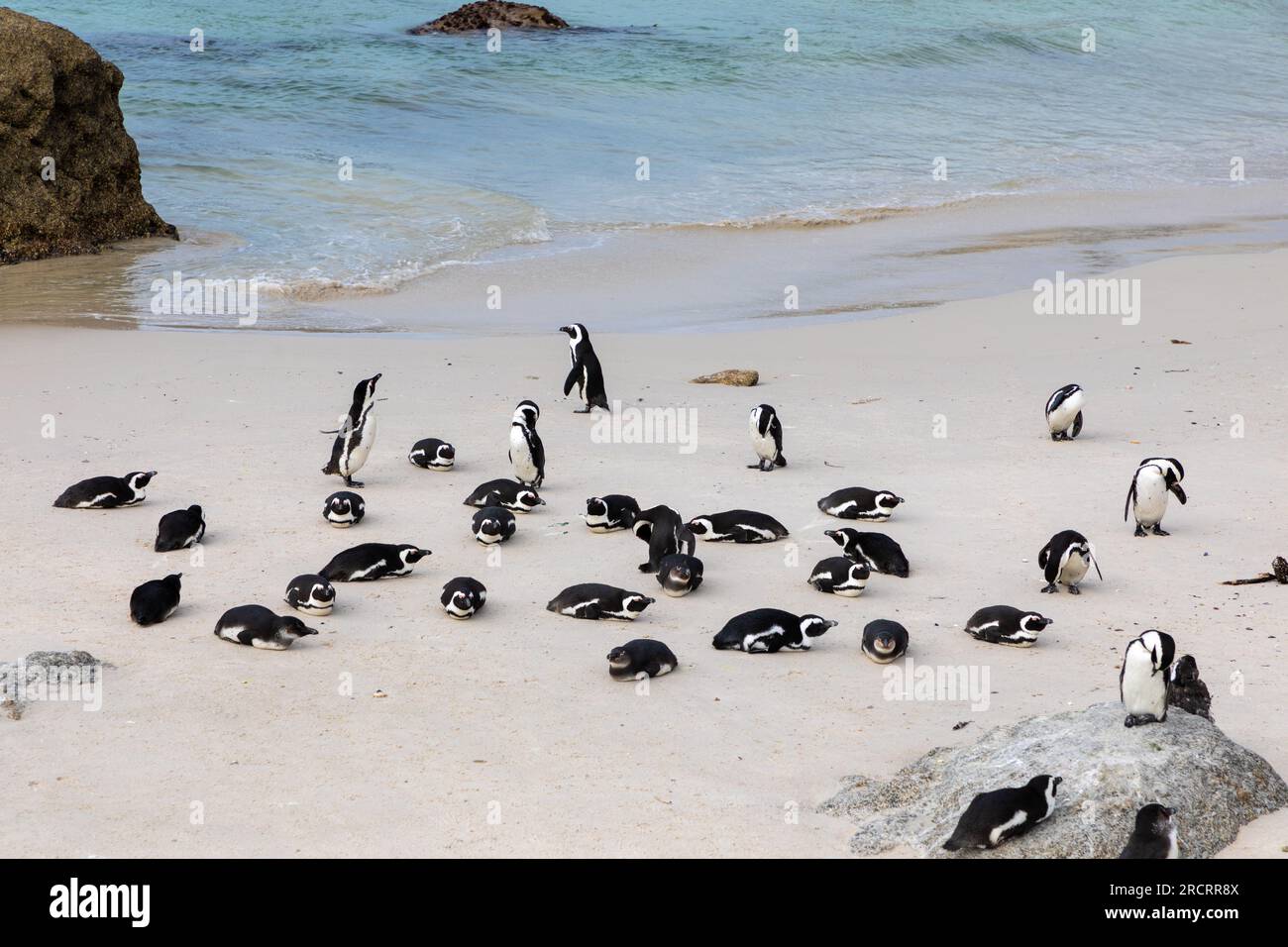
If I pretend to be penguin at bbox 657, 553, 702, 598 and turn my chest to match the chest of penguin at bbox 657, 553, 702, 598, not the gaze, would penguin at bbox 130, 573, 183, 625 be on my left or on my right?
on my right

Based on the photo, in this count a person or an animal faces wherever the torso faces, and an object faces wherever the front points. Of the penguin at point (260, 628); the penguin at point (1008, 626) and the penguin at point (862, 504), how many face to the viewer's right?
3

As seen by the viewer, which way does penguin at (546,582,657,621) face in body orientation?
to the viewer's right

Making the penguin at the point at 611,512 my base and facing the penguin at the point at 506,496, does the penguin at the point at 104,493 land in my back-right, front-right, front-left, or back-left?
front-left

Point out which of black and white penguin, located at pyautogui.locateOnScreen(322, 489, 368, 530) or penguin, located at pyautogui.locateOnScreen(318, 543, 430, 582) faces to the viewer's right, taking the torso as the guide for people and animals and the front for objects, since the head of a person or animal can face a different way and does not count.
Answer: the penguin

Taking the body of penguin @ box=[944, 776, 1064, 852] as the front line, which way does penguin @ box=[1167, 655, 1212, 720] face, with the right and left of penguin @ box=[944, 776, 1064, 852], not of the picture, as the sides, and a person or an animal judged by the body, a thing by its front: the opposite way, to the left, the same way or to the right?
to the left

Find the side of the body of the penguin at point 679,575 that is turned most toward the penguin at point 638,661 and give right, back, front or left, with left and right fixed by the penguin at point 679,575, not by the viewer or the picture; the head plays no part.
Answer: front

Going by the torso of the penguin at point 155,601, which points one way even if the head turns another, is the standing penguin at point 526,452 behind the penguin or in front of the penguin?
in front

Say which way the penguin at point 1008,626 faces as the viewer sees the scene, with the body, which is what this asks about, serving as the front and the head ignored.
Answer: to the viewer's right

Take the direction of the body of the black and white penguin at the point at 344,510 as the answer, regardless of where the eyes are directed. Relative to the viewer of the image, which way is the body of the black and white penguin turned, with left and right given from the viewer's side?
facing the viewer

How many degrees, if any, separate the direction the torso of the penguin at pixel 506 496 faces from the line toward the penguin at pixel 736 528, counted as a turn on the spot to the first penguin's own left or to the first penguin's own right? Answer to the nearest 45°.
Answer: approximately 45° to the first penguin's own right

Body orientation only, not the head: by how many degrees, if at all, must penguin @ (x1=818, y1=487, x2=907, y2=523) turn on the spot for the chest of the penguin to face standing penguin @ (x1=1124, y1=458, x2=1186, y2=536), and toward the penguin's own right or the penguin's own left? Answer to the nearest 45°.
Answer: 0° — it already faces it

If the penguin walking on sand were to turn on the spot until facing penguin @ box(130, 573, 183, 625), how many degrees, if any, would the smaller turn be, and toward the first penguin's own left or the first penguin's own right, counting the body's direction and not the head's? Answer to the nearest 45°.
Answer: approximately 90° to the first penguin's own left

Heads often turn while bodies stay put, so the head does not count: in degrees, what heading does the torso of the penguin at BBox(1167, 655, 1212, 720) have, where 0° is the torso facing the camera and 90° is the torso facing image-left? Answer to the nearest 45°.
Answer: approximately 135°

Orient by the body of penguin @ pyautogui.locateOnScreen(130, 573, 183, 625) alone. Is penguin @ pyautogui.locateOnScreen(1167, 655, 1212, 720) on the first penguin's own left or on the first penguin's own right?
on the first penguin's own right
